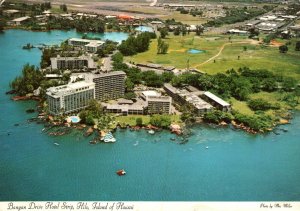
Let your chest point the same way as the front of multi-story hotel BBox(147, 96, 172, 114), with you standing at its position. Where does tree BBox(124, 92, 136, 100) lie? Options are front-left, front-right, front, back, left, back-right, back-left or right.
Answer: back-right

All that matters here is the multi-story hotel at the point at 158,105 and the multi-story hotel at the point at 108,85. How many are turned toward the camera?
2

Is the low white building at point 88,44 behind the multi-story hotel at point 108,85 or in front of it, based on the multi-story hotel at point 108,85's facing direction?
behind

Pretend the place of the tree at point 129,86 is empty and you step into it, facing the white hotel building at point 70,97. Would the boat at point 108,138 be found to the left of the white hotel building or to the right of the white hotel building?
left

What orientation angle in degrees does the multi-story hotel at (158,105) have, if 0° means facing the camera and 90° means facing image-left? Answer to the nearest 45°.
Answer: approximately 0°

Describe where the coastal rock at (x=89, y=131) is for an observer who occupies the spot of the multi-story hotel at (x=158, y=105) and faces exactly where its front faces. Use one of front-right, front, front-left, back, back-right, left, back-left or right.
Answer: front-right

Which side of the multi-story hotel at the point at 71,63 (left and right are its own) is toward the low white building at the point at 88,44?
back
